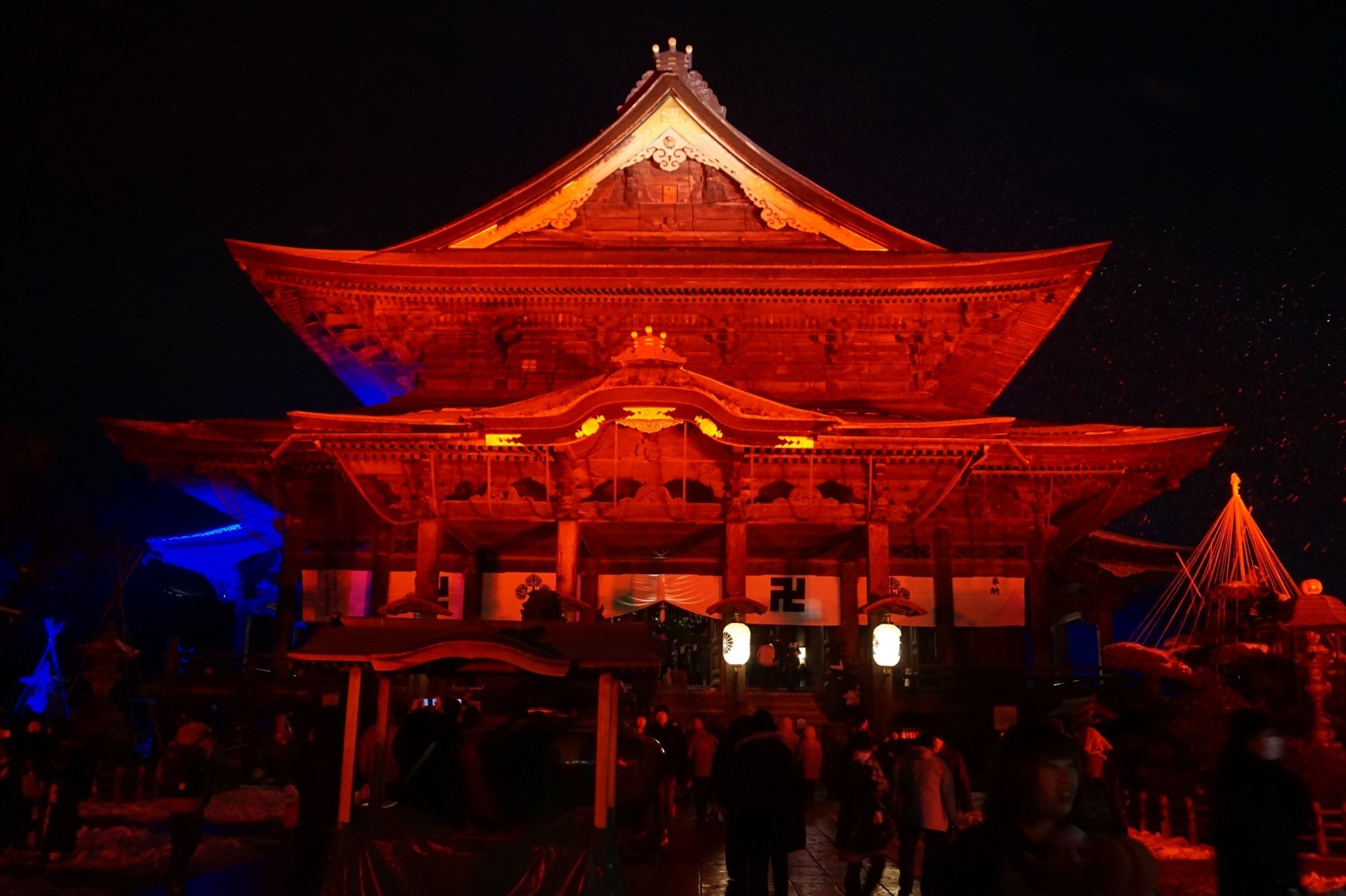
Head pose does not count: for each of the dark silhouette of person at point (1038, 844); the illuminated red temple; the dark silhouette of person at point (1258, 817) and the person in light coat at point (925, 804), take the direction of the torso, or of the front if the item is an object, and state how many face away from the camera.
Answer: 1

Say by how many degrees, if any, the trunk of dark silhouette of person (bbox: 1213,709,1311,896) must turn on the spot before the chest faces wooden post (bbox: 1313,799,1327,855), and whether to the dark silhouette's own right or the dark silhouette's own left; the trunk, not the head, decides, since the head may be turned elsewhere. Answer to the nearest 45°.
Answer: approximately 90° to the dark silhouette's own left

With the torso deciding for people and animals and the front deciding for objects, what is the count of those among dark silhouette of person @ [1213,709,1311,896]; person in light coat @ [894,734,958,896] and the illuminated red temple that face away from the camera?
1

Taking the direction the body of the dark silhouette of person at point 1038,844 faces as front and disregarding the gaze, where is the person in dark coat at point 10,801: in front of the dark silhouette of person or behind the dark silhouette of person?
behind

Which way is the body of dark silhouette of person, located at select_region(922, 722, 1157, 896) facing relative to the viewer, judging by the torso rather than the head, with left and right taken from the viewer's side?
facing the viewer and to the right of the viewer

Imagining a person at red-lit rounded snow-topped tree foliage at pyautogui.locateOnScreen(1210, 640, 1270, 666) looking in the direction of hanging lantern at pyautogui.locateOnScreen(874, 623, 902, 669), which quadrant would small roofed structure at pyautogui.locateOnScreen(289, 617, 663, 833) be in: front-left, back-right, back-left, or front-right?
front-left

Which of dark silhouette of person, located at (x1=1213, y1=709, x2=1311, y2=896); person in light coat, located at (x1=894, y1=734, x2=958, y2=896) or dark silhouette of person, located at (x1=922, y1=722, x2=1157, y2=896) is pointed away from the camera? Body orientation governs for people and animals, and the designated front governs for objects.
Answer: the person in light coat

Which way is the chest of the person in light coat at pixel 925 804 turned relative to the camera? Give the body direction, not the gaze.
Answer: away from the camera

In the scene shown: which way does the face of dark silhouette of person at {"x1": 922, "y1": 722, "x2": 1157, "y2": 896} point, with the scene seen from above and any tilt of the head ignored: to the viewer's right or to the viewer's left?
to the viewer's right

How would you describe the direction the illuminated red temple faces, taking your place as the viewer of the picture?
facing the viewer

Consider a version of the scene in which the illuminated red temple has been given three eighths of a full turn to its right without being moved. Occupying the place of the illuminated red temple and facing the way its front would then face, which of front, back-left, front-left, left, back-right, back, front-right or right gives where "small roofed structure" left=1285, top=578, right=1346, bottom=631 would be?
back

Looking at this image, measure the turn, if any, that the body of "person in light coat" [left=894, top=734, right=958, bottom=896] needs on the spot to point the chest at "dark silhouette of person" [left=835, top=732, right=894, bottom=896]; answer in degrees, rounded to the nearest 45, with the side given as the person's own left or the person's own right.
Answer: approximately 90° to the person's own left
